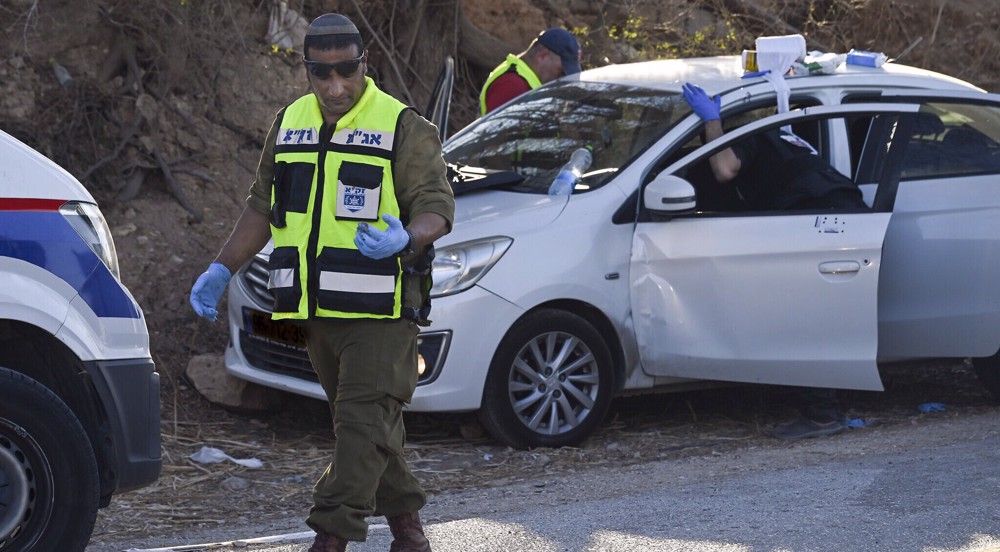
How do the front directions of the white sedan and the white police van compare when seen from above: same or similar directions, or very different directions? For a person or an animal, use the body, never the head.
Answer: very different directions

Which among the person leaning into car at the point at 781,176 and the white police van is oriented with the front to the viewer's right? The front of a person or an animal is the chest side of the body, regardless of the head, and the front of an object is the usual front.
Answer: the white police van

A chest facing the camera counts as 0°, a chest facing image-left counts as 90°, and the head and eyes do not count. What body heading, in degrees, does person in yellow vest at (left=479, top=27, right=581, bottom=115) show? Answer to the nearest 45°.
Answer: approximately 270°

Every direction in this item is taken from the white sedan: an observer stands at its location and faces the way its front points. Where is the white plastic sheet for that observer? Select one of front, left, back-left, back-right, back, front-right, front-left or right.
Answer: front-right

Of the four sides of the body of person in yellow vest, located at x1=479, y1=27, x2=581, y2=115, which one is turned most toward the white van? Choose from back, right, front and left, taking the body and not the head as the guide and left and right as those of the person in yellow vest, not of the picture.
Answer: right

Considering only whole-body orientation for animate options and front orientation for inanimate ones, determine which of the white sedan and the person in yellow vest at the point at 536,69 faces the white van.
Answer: the white sedan

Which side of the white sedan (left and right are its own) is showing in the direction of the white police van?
front

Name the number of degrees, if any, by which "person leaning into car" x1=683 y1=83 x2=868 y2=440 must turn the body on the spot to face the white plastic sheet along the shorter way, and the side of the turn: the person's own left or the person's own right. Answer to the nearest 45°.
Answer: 0° — they already face it

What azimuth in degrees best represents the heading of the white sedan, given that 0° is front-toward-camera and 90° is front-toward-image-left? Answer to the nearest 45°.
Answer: approximately 45°

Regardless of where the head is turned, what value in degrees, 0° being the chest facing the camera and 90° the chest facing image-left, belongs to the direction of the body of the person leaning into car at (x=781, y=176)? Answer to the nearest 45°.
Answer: approximately 90°

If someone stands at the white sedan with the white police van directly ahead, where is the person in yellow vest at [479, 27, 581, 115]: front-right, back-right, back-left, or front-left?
back-right
